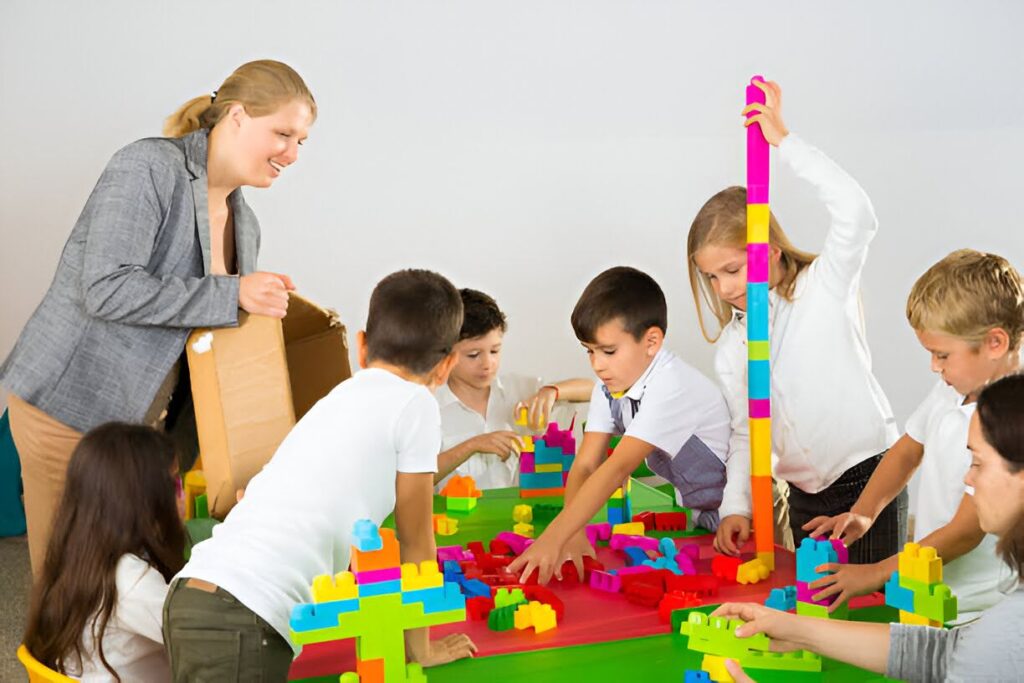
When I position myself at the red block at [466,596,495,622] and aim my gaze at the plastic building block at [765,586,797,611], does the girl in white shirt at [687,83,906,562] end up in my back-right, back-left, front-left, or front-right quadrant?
front-left

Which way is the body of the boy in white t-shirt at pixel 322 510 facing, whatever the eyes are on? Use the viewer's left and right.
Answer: facing away from the viewer and to the right of the viewer

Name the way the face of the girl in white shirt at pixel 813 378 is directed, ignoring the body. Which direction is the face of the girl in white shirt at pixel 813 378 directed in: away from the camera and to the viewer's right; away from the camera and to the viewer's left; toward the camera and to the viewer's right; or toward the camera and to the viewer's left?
toward the camera and to the viewer's left

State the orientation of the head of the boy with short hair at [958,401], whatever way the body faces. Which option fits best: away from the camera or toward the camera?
toward the camera

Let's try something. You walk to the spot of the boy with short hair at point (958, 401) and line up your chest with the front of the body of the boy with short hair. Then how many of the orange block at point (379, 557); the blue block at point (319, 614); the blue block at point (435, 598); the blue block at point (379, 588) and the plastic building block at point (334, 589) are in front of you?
5

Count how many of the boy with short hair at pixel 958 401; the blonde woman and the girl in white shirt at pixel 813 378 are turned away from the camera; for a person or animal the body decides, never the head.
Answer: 0

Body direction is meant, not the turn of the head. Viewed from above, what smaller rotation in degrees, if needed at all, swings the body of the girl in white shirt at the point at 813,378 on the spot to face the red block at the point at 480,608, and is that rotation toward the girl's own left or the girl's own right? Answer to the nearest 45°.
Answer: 0° — they already face it

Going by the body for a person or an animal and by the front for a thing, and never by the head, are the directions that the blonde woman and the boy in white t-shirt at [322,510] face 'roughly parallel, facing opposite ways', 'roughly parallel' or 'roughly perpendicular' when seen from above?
roughly perpendicular

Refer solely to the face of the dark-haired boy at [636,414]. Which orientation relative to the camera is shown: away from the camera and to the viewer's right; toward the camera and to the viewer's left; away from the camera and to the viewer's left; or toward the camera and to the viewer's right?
toward the camera and to the viewer's left

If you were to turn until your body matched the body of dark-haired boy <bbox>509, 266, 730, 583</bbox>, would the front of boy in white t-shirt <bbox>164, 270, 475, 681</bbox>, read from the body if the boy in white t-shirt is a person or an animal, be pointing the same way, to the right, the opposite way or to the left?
the opposite way

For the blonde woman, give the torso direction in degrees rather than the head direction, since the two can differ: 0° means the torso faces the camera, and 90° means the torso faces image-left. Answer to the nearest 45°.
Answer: approximately 315°

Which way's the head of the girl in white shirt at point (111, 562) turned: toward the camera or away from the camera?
away from the camera

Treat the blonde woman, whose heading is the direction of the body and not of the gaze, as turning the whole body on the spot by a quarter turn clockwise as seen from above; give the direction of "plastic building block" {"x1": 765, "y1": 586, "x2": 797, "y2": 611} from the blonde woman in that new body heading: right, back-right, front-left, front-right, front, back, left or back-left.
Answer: left

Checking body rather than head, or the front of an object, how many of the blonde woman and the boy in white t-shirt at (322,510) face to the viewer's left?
0
